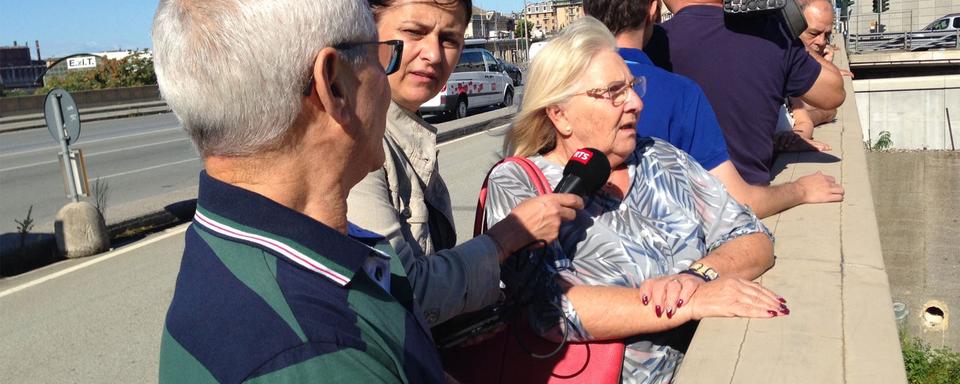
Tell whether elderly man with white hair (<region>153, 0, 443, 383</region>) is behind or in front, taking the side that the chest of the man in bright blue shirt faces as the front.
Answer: behind

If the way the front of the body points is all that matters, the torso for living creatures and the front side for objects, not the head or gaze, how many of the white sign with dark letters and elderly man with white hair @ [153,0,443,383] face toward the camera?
1

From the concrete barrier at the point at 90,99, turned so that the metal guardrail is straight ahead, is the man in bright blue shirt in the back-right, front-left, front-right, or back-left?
front-right

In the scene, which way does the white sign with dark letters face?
toward the camera

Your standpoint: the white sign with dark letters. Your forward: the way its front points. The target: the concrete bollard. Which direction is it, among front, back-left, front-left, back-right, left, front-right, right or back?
front

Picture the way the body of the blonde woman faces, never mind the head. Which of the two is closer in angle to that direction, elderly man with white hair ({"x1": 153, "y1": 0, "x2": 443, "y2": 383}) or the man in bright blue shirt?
the elderly man with white hair

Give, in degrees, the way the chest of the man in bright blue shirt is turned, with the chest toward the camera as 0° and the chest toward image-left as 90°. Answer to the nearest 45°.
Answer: approximately 225°

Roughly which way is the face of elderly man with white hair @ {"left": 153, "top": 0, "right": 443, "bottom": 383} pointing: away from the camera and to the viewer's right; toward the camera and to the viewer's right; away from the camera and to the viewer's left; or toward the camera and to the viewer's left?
away from the camera and to the viewer's right

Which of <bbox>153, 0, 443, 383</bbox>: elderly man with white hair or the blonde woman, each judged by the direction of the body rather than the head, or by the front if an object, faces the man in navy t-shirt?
the elderly man with white hair

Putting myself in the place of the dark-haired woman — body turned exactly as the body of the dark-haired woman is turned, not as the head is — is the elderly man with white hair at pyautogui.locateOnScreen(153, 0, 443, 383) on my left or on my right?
on my right

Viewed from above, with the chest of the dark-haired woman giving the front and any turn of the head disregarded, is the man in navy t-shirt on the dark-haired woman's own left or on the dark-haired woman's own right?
on the dark-haired woman's own left
